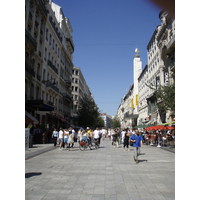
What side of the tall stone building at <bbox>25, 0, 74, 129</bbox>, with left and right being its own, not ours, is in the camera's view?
right
